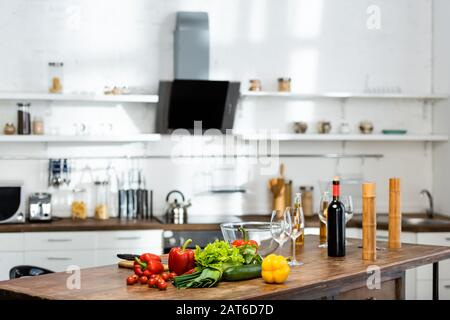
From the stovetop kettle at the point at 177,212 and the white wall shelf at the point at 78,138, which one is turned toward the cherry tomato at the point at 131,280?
the white wall shelf

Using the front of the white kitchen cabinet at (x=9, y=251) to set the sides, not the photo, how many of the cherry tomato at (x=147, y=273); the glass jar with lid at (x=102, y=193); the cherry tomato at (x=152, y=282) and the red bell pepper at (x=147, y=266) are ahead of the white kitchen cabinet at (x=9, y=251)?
3

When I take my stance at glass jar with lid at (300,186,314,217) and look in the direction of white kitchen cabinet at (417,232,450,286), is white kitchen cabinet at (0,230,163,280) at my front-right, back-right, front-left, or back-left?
back-right

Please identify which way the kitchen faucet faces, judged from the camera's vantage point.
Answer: facing to the left of the viewer

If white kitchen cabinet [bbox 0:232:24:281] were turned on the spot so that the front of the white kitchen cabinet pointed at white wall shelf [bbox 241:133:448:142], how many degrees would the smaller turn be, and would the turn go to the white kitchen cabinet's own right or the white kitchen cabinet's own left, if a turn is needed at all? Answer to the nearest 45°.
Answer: approximately 90° to the white kitchen cabinet's own left
